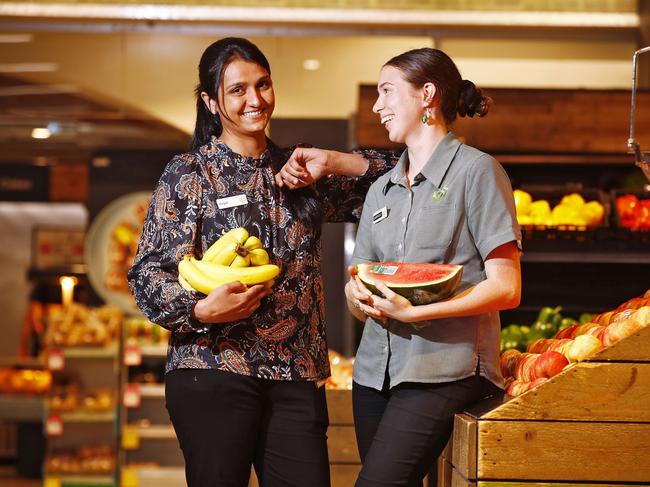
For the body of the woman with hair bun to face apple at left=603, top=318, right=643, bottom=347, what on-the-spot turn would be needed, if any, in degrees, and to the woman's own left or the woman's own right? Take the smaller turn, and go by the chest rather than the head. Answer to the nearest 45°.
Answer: approximately 135° to the woman's own left

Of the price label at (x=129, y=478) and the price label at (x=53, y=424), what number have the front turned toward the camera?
2

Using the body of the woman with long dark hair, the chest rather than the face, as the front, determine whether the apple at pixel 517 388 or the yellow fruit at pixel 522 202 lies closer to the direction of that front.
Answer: the apple

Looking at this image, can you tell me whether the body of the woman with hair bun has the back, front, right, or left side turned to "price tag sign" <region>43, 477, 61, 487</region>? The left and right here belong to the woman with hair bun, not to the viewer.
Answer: right

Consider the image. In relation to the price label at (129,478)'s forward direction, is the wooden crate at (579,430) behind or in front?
in front

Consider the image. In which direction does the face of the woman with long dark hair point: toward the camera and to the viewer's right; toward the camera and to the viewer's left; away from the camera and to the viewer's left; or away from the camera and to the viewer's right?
toward the camera and to the viewer's right

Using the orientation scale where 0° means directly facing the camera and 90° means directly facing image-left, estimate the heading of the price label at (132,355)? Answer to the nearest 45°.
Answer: approximately 0°

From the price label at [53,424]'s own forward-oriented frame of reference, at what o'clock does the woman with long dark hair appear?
The woman with long dark hair is roughly at 12 o'clock from the price label.

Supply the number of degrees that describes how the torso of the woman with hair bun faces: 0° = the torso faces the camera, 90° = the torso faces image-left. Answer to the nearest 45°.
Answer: approximately 45°
